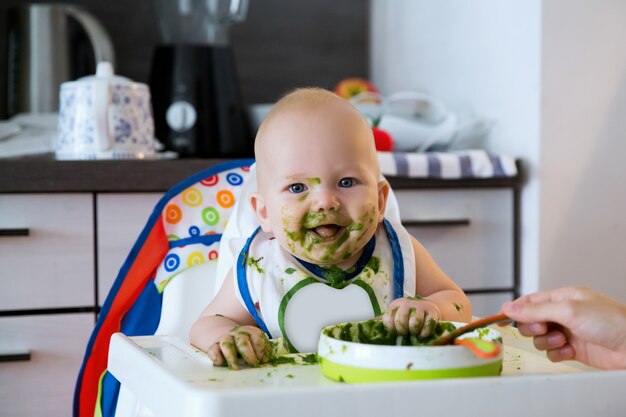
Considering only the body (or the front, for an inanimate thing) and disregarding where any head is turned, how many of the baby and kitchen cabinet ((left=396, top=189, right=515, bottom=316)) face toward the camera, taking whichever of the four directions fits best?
2

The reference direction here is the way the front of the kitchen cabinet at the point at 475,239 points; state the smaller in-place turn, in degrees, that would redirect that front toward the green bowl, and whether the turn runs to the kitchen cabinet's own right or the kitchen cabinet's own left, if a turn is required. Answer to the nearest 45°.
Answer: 0° — it already faces it

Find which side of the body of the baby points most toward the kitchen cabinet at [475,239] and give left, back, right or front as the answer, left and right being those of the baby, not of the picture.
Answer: back

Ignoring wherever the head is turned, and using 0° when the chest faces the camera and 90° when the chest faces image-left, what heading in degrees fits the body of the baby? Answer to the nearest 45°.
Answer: approximately 0°

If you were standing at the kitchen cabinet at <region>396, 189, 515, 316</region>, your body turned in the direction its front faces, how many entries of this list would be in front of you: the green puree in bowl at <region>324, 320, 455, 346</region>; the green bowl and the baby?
3

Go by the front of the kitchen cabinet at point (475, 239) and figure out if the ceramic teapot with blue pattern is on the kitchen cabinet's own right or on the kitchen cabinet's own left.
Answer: on the kitchen cabinet's own right
